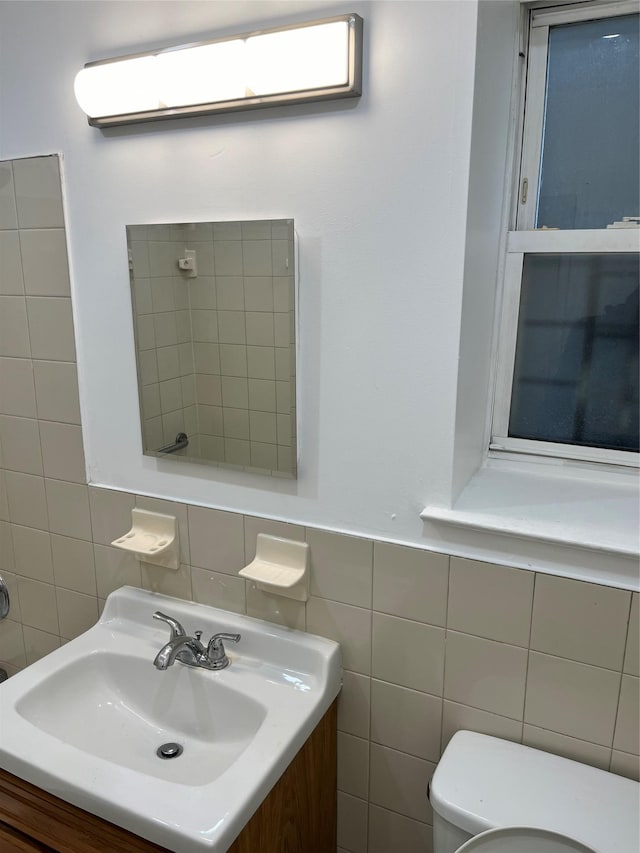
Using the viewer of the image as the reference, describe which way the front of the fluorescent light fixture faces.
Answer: facing the viewer and to the left of the viewer

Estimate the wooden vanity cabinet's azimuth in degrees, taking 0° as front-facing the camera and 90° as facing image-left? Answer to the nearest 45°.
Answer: approximately 45°

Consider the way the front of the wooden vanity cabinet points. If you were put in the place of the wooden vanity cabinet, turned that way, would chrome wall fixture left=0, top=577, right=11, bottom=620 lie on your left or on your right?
on your right

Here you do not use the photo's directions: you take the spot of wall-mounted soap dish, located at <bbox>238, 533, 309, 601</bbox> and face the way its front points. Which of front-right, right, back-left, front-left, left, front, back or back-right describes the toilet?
left

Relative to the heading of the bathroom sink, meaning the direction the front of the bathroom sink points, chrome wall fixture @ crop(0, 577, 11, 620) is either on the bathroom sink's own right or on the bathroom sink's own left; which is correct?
on the bathroom sink's own right

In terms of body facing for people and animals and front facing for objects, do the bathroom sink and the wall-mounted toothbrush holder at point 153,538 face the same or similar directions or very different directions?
same or similar directions

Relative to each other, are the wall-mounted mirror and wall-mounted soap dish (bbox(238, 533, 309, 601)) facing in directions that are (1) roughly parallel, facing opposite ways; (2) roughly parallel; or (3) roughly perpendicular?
roughly parallel

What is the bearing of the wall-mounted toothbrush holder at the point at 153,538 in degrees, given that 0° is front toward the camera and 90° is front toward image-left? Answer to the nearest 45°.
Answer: approximately 45°

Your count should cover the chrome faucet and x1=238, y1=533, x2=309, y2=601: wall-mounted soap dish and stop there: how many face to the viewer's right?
0
